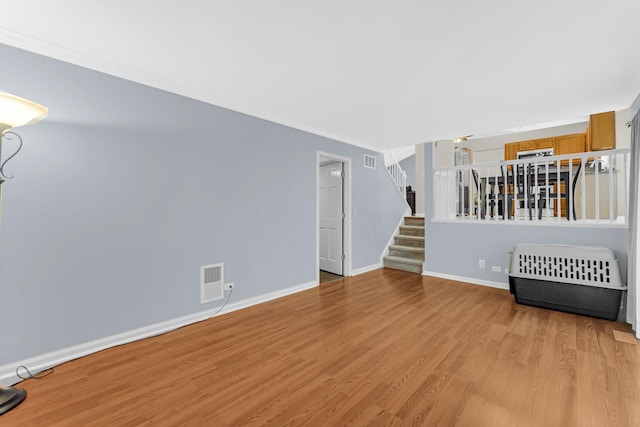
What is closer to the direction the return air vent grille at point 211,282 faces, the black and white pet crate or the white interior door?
the black and white pet crate

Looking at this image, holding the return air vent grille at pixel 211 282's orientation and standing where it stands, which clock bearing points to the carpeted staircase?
The carpeted staircase is roughly at 10 o'clock from the return air vent grille.

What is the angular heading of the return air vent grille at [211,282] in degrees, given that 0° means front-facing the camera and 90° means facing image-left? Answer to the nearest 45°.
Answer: approximately 315°

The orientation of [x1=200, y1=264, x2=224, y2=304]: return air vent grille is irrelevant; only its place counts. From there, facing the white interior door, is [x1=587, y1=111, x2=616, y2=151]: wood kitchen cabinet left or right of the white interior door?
right

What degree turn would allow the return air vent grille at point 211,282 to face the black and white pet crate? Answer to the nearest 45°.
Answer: approximately 45° to its left

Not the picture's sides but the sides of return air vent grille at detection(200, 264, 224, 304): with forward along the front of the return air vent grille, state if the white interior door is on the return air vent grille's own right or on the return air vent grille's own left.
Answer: on the return air vent grille's own left

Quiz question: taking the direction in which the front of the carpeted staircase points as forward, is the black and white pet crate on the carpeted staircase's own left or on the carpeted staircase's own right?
on the carpeted staircase's own left

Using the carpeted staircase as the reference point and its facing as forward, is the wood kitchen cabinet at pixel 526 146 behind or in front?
behind

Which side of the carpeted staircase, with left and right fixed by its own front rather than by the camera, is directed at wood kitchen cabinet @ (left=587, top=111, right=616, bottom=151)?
left

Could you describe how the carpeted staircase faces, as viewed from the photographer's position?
facing the viewer and to the left of the viewer

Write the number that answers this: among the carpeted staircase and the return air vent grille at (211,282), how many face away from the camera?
0

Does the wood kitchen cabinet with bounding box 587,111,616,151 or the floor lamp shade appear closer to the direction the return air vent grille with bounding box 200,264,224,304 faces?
the wood kitchen cabinet
